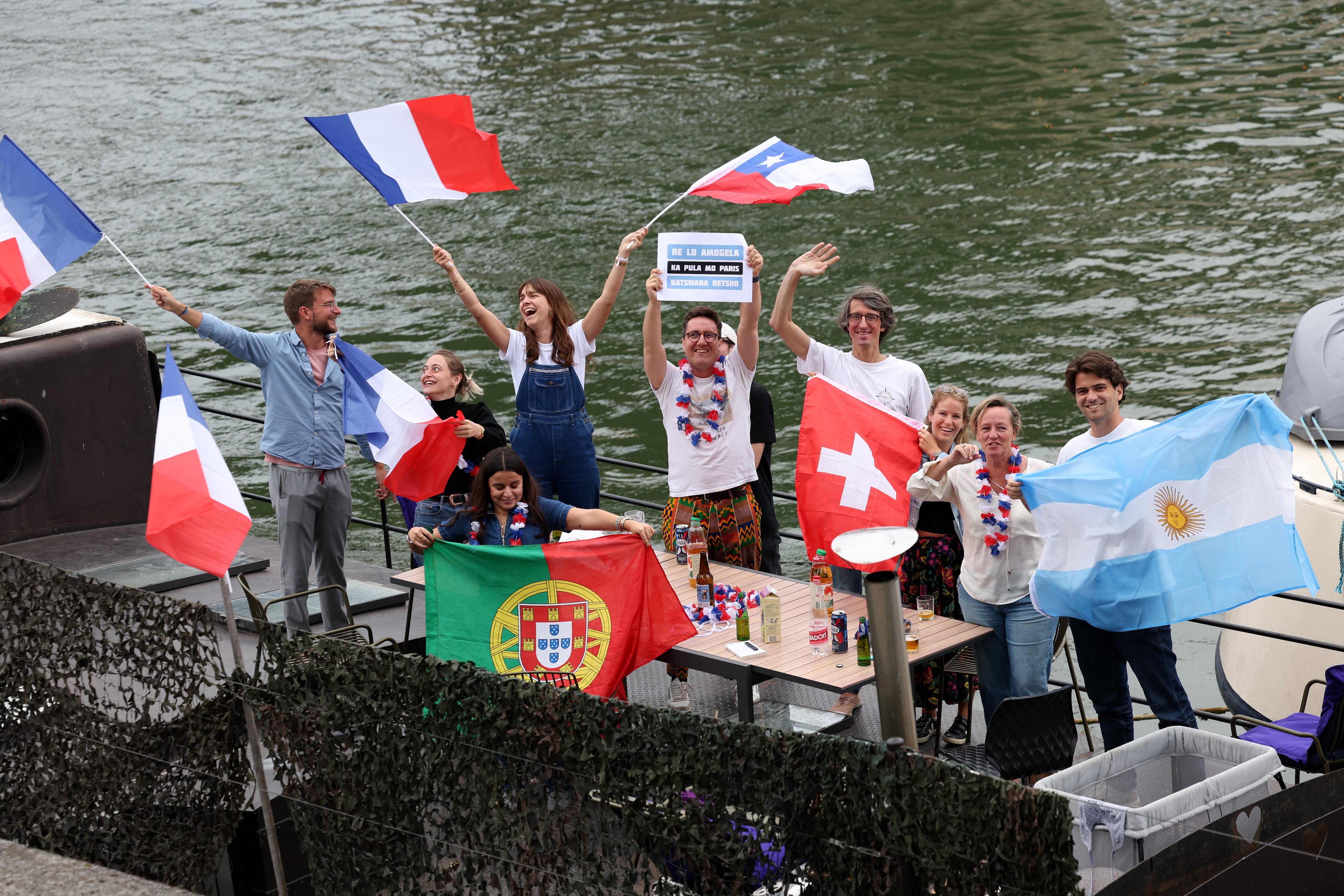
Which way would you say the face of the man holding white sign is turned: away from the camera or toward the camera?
toward the camera

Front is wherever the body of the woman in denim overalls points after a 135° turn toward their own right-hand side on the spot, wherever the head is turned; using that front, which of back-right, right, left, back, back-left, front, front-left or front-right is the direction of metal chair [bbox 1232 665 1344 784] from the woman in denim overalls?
back

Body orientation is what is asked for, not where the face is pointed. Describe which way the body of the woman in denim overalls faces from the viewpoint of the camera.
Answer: toward the camera

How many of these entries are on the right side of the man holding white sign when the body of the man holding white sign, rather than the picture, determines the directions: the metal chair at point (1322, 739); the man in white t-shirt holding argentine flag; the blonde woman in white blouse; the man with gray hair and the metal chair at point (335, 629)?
1

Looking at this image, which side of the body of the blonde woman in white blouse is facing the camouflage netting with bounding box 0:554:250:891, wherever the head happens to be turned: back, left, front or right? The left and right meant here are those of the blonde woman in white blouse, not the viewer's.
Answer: right

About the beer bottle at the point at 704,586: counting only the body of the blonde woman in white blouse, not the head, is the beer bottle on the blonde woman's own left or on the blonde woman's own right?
on the blonde woman's own right

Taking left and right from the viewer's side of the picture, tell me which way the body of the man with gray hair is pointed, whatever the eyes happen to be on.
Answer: facing the viewer

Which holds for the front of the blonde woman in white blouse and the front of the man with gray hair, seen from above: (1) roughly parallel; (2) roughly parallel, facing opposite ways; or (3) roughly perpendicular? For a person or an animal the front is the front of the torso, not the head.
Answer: roughly parallel

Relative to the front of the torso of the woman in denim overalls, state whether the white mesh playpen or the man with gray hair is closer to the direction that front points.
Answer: the white mesh playpen

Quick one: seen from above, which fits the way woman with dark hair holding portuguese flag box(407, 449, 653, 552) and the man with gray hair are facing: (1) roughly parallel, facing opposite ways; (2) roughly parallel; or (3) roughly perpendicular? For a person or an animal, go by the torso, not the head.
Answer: roughly parallel

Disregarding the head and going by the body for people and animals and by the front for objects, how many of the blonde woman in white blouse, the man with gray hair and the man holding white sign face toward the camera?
3

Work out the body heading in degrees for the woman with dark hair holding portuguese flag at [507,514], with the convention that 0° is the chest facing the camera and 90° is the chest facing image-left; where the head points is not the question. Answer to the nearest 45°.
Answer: approximately 0°

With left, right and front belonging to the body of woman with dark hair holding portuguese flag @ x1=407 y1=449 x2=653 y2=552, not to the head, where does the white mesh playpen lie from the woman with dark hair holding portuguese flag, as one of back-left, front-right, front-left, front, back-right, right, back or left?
front-left

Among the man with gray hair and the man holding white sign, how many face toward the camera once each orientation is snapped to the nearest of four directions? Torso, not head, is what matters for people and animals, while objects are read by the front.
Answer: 2

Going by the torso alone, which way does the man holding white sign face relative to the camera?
toward the camera

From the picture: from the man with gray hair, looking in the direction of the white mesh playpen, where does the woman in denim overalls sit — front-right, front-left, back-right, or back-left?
back-right
